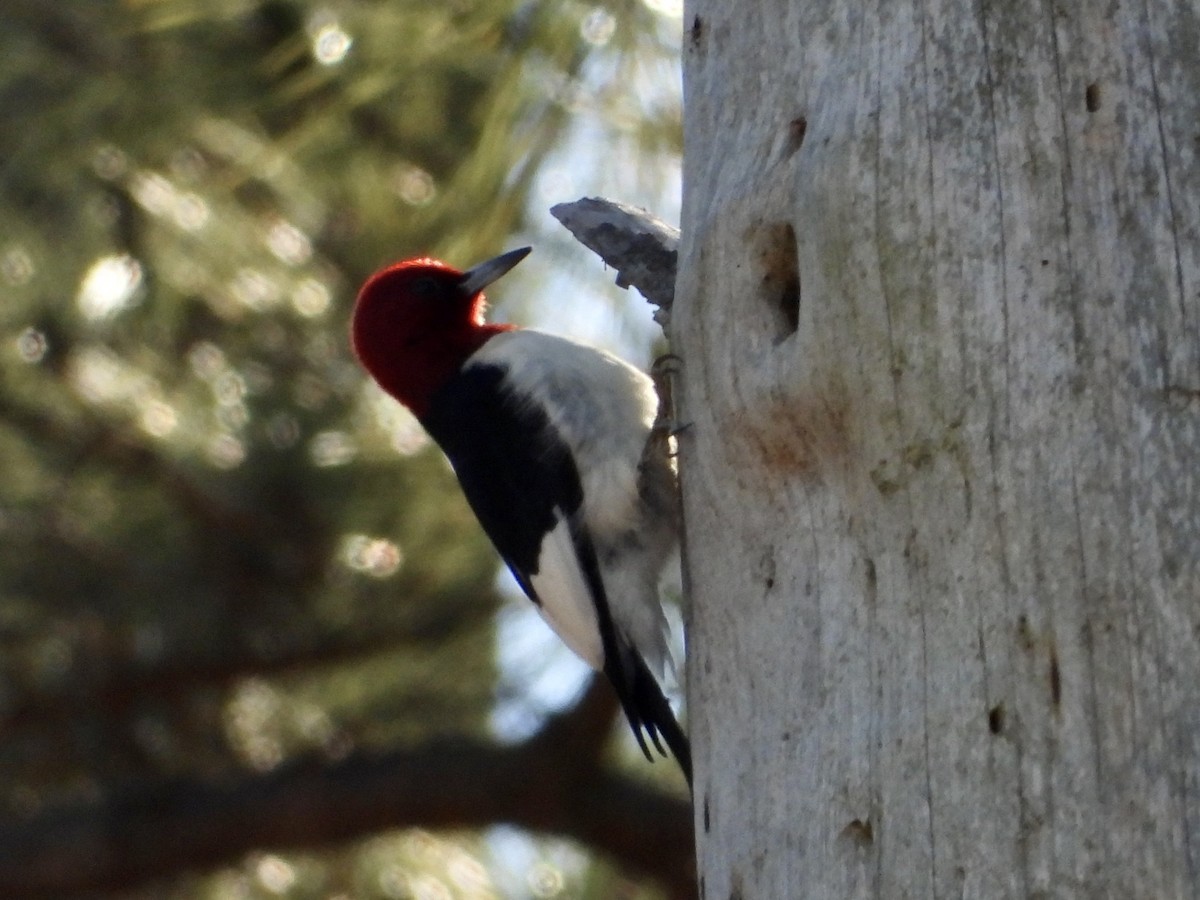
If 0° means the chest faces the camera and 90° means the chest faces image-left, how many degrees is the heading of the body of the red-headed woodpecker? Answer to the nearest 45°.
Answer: approximately 270°

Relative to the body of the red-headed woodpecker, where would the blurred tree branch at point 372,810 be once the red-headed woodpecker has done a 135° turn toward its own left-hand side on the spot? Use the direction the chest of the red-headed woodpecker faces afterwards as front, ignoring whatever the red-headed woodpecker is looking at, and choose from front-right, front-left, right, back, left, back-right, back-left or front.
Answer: front
